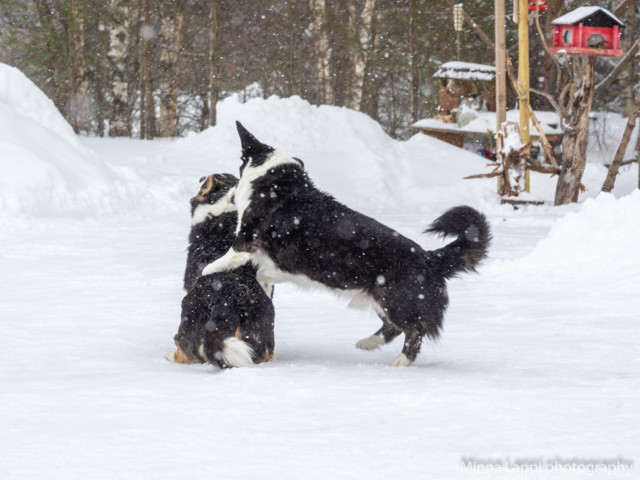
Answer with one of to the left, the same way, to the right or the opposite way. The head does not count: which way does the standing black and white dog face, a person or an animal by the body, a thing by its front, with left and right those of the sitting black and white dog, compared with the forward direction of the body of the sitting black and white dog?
to the left

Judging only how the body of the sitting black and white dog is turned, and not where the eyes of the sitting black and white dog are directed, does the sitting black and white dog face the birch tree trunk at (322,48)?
yes

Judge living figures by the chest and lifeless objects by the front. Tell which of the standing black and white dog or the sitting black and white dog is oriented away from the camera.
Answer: the sitting black and white dog

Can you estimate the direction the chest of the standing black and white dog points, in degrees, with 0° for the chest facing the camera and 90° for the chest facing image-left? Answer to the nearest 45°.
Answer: approximately 90°

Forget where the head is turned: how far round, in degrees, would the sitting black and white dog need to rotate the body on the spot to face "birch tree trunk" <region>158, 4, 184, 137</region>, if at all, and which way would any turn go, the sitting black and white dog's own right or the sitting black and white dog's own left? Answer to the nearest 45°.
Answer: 0° — it already faces it

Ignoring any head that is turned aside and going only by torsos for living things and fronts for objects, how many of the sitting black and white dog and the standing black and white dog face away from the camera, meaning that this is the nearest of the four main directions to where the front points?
1

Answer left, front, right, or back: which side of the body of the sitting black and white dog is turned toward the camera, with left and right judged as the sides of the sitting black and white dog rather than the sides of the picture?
back
